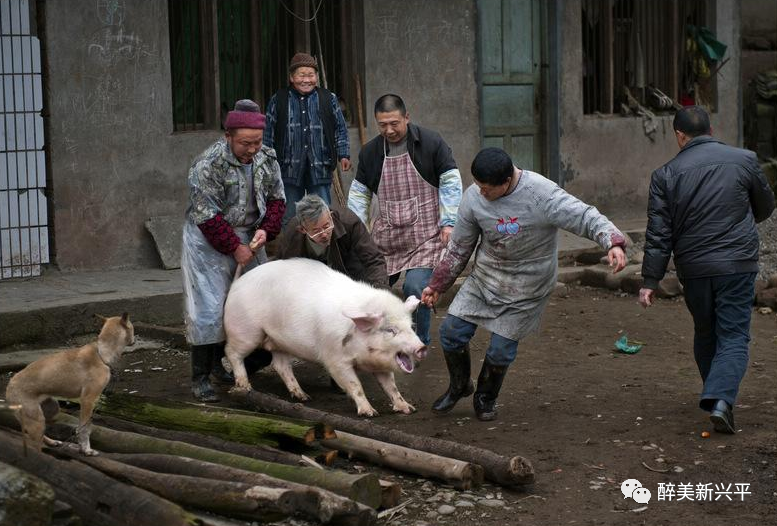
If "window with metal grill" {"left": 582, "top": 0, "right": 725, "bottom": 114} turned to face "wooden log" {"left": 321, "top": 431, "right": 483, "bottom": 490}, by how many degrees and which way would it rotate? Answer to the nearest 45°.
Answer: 0° — it already faces it

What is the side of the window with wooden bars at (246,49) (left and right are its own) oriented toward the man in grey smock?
front

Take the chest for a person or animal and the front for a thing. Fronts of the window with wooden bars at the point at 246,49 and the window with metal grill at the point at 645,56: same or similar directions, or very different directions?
same or similar directions

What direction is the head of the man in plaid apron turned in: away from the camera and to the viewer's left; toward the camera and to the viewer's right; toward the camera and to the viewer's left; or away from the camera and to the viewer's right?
toward the camera and to the viewer's left

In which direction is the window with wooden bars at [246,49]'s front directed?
toward the camera

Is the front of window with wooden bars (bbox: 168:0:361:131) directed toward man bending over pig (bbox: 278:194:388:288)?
yes

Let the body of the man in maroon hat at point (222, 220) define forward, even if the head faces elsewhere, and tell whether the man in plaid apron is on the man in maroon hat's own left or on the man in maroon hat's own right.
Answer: on the man in maroon hat's own left

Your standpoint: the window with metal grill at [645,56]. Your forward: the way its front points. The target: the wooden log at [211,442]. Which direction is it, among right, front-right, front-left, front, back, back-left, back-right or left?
front

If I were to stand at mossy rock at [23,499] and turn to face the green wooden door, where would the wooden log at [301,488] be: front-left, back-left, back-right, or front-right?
front-right

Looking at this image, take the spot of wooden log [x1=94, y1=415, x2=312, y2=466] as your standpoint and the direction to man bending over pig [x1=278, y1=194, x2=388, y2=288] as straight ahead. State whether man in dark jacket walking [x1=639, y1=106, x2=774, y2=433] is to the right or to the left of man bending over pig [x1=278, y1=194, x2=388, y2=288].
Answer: right

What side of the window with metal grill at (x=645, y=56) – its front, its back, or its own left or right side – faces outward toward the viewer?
front

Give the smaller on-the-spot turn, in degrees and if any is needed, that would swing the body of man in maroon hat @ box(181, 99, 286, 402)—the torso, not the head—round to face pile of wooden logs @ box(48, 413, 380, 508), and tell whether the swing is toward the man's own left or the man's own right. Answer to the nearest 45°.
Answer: approximately 45° to the man's own right

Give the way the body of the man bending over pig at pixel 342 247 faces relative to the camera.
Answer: toward the camera

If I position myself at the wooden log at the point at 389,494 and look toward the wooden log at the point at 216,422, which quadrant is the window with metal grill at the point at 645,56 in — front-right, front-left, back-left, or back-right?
front-right

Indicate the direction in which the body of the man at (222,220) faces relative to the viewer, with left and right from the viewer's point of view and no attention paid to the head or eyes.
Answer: facing the viewer and to the right of the viewer
